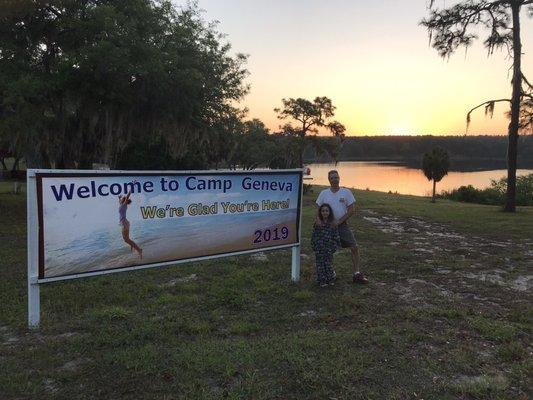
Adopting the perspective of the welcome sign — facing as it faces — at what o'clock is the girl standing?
The girl standing is roughly at 10 o'clock from the welcome sign.

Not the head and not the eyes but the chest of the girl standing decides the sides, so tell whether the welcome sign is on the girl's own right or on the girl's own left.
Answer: on the girl's own right

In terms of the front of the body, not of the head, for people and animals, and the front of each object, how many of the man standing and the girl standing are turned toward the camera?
2

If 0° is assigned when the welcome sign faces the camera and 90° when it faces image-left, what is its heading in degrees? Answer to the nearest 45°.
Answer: approximately 315°

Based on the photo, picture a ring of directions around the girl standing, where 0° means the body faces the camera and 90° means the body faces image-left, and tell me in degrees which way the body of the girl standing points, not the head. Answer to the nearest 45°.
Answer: approximately 0°
